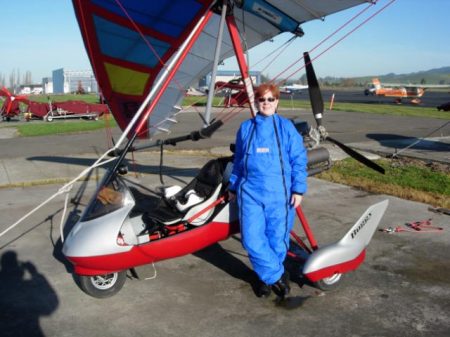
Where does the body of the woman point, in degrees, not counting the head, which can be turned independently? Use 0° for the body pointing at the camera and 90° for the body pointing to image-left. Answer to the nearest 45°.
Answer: approximately 0°
